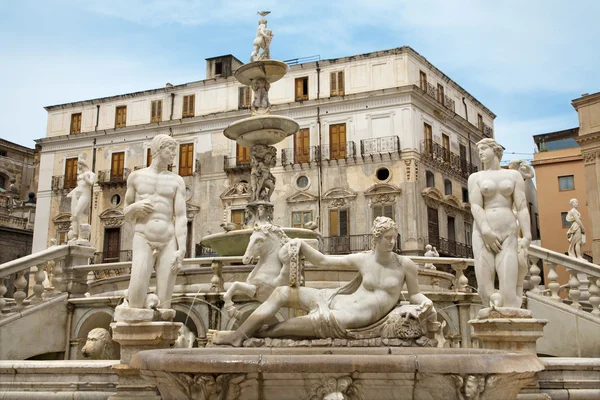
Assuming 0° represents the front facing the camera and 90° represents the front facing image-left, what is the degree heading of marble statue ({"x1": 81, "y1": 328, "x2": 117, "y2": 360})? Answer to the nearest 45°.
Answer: approximately 45°

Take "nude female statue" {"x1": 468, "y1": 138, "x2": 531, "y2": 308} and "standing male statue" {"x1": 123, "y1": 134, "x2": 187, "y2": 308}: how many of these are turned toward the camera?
2

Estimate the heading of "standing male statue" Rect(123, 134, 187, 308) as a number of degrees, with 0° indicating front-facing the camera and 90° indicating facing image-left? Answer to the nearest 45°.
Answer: approximately 0°

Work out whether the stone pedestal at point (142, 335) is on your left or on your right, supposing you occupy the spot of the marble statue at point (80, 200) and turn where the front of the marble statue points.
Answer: on your left

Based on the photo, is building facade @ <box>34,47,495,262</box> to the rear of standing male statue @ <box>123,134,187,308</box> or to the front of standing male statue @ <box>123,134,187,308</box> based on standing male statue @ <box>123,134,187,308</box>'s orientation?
to the rear

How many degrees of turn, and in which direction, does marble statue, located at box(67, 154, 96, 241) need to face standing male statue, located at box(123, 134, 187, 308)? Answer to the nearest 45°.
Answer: approximately 45° to its left

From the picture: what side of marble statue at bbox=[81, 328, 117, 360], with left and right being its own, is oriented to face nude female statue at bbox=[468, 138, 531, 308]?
left

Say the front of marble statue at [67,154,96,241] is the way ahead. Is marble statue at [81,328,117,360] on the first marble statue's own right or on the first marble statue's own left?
on the first marble statue's own left

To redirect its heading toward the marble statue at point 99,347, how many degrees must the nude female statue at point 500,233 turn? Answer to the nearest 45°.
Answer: approximately 90° to its right

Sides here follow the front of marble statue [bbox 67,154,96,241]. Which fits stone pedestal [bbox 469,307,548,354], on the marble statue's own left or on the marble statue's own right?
on the marble statue's own left

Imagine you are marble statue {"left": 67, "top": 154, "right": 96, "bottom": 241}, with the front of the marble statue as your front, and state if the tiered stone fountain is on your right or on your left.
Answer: on your left
